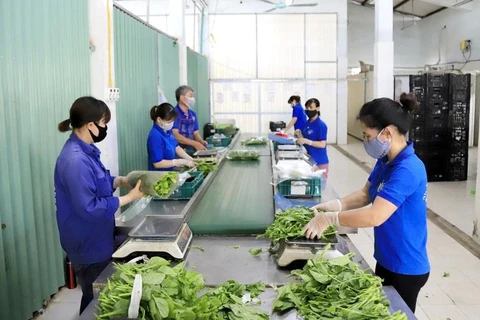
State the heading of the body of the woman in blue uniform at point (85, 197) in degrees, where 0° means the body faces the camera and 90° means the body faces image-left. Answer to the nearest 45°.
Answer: approximately 270°

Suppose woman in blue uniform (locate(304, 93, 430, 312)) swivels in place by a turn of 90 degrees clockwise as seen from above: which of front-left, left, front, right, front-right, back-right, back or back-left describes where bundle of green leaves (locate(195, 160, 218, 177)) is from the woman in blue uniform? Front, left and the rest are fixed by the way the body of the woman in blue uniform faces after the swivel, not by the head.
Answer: front-left

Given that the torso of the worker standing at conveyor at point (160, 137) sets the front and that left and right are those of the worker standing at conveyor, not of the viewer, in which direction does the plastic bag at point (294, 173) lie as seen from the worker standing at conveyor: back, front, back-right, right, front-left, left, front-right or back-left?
front

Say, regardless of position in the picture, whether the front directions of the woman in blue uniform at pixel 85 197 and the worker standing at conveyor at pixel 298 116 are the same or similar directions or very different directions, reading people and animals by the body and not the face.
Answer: very different directions

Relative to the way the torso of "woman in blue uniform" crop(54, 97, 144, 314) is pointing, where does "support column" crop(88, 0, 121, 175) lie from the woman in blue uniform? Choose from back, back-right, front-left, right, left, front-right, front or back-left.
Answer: left

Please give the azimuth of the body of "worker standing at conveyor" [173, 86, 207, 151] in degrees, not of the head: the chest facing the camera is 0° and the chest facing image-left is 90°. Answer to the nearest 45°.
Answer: approximately 315°

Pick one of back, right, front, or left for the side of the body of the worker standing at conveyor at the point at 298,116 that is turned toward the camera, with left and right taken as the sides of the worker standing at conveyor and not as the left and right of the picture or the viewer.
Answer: left

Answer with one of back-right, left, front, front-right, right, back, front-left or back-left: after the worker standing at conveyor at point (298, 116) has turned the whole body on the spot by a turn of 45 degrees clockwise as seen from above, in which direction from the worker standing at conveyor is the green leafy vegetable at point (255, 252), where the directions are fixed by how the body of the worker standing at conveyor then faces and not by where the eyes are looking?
back-left

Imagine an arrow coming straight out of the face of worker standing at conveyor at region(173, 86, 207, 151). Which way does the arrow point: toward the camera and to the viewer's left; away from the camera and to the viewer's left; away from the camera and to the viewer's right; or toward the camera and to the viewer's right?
toward the camera and to the viewer's right

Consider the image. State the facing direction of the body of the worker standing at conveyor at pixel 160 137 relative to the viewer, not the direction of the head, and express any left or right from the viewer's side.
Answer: facing the viewer and to the right of the viewer

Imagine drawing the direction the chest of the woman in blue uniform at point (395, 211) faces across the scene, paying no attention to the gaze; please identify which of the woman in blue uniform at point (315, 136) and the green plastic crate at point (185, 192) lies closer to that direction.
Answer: the green plastic crate

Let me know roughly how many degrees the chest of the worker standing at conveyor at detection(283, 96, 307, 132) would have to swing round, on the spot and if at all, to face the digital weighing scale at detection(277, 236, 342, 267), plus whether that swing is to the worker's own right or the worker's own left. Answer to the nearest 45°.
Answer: approximately 90° to the worker's own left

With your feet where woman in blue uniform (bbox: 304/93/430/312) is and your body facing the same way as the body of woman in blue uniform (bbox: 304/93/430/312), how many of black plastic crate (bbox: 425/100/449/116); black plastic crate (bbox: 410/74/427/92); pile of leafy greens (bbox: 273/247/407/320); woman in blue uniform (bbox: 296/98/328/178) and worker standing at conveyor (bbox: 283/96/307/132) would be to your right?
4

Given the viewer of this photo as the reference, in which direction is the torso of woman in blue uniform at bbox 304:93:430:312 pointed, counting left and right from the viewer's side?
facing to the left of the viewer

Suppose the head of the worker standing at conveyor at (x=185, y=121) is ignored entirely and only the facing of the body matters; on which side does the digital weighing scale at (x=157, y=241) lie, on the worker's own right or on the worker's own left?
on the worker's own right

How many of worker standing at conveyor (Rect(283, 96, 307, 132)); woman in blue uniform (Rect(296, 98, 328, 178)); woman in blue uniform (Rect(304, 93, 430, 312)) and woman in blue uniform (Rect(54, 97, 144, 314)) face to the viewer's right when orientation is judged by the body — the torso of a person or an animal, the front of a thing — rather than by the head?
1

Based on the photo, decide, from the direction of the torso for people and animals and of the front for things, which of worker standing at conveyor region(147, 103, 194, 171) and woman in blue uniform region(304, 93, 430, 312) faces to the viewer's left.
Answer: the woman in blue uniform
